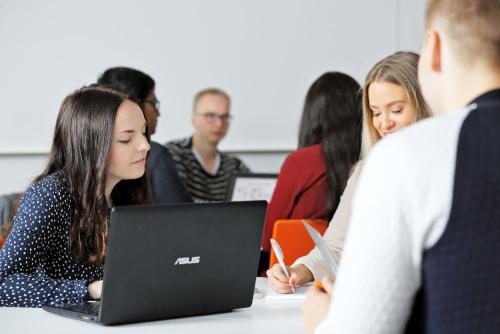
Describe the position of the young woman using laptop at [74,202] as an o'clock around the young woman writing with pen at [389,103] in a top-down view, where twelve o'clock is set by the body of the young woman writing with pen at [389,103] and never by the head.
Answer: the young woman using laptop at [74,202] is roughly at 1 o'clock from the young woman writing with pen at [389,103].

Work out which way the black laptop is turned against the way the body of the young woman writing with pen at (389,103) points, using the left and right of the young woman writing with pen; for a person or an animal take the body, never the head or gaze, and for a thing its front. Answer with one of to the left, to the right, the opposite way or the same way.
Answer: to the right

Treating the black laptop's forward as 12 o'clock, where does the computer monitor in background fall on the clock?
The computer monitor in background is roughly at 2 o'clock from the black laptop.

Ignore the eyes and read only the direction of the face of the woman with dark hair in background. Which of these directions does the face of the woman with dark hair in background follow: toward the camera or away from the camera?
away from the camera

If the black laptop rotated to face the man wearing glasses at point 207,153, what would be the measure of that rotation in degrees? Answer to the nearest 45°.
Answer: approximately 45° to its right

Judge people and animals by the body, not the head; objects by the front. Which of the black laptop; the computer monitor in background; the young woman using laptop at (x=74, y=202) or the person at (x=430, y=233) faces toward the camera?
the computer monitor in background

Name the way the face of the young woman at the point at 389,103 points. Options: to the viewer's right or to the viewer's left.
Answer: to the viewer's left

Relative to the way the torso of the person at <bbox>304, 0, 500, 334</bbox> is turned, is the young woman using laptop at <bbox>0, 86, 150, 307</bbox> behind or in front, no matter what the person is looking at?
in front

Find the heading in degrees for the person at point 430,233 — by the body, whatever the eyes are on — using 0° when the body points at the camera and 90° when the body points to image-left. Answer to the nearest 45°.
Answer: approximately 135°

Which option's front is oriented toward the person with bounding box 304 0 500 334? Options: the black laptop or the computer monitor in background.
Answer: the computer monitor in background

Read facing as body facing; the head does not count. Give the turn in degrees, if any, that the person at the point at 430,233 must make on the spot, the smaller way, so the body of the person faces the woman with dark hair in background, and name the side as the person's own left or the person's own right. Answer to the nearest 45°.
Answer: approximately 45° to the person's own right

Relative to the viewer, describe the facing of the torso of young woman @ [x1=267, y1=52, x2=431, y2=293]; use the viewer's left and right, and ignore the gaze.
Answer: facing the viewer and to the left of the viewer

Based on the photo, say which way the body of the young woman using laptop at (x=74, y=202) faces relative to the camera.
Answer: to the viewer's right

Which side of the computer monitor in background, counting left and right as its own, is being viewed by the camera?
front

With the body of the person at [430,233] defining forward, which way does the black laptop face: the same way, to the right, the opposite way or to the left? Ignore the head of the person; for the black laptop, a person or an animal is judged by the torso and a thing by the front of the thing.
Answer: the same way

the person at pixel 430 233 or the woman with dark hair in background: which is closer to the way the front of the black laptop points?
the woman with dark hair in background

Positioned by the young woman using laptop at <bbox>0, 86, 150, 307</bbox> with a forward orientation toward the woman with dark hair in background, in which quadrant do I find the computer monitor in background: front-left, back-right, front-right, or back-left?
front-left
